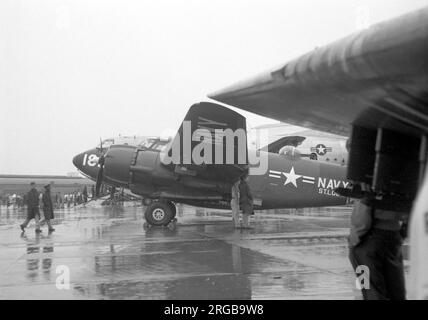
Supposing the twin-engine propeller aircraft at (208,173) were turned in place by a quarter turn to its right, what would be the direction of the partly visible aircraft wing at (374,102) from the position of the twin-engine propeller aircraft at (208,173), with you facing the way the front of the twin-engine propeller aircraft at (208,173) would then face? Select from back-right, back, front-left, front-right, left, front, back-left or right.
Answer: back

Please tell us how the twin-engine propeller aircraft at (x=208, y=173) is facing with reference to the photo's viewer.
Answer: facing to the left of the viewer

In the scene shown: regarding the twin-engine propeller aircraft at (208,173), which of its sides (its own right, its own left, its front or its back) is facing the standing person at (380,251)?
left
